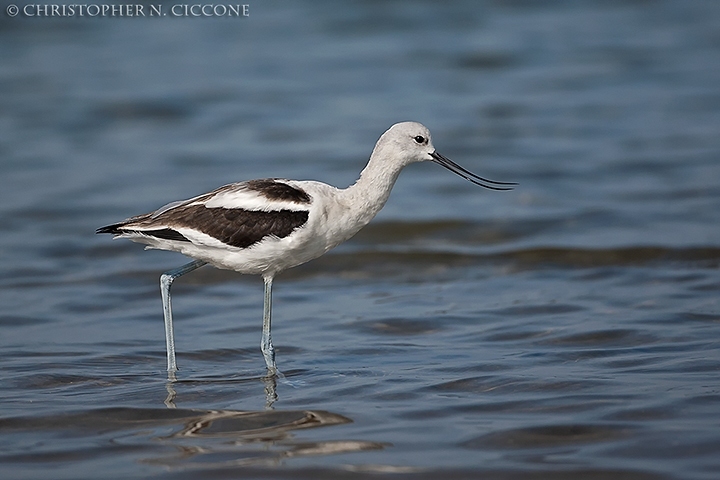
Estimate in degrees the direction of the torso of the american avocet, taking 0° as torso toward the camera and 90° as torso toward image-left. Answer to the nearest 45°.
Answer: approximately 270°
